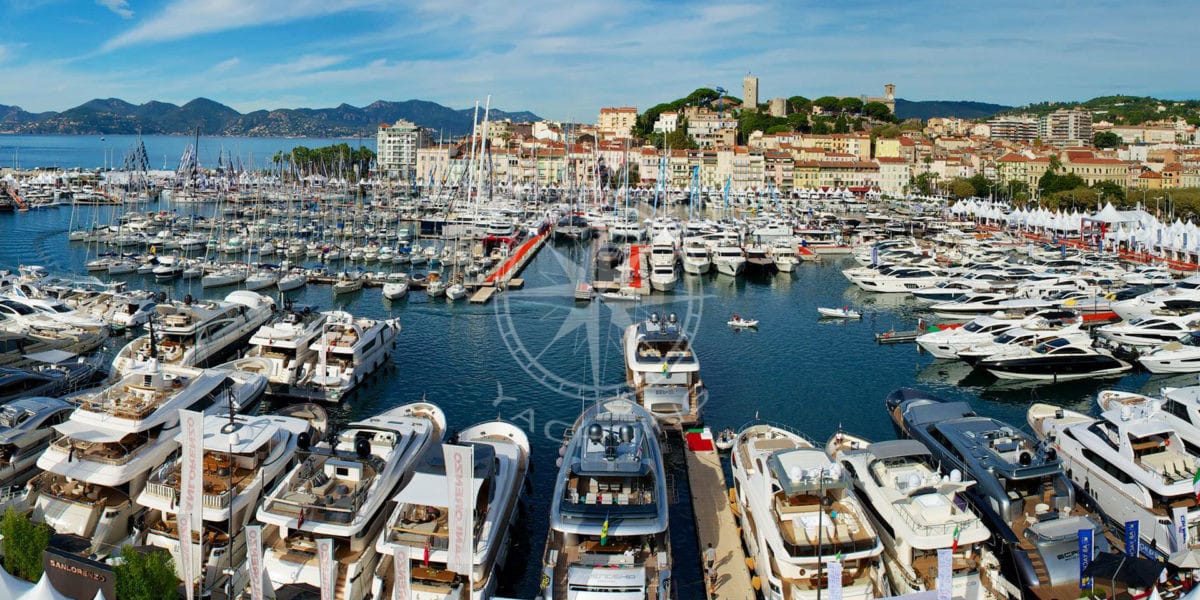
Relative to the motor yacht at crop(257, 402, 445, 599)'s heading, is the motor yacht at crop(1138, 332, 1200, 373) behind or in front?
in front

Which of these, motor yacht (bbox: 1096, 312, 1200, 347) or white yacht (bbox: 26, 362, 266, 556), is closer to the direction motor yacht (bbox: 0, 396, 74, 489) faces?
the motor yacht

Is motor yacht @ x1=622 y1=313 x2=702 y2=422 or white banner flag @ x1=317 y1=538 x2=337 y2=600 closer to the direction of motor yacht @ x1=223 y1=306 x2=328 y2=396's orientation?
the motor yacht

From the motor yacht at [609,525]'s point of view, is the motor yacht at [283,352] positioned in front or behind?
in front

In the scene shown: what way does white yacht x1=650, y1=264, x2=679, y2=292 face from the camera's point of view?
toward the camera

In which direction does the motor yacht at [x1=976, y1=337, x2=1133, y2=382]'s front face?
to the viewer's left

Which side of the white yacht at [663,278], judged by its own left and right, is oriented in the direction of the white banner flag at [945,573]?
front

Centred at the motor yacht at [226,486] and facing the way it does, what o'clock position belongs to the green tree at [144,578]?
The green tree is roughly at 5 o'clock from the motor yacht.

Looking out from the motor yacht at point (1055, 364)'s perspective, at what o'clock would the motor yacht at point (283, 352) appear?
the motor yacht at point (283, 352) is roughly at 11 o'clock from the motor yacht at point (1055, 364).

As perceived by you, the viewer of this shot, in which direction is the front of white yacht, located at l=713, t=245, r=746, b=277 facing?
facing the viewer

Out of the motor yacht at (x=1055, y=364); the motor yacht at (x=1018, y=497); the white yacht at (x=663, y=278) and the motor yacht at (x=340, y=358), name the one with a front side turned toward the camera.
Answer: the white yacht

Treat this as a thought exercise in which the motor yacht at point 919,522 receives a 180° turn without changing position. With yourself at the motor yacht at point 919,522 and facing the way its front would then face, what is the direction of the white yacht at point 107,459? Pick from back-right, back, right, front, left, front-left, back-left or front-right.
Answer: back-right

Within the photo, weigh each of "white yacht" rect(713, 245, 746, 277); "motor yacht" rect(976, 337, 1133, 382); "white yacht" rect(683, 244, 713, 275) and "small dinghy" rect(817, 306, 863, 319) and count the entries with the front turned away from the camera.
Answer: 0

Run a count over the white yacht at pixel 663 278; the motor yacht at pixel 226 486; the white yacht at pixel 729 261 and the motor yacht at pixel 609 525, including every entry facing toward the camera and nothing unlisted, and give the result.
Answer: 2

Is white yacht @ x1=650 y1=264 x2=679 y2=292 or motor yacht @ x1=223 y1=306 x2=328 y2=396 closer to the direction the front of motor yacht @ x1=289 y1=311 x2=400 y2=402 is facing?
the white yacht

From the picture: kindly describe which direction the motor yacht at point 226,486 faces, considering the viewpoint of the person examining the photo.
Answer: facing away from the viewer and to the right of the viewer

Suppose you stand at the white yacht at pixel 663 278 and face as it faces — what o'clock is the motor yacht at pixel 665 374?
The motor yacht is roughly at 12 o'clock from the white yacht.

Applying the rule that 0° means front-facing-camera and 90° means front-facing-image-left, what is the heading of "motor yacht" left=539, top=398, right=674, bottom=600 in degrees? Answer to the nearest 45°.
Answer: approximately 180°

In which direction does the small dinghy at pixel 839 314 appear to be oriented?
to the viewer's left

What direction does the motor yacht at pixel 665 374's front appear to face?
away from the camera

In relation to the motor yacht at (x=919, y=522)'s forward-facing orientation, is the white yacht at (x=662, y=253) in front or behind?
in front

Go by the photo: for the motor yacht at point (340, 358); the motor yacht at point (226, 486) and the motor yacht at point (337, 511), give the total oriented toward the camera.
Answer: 0
